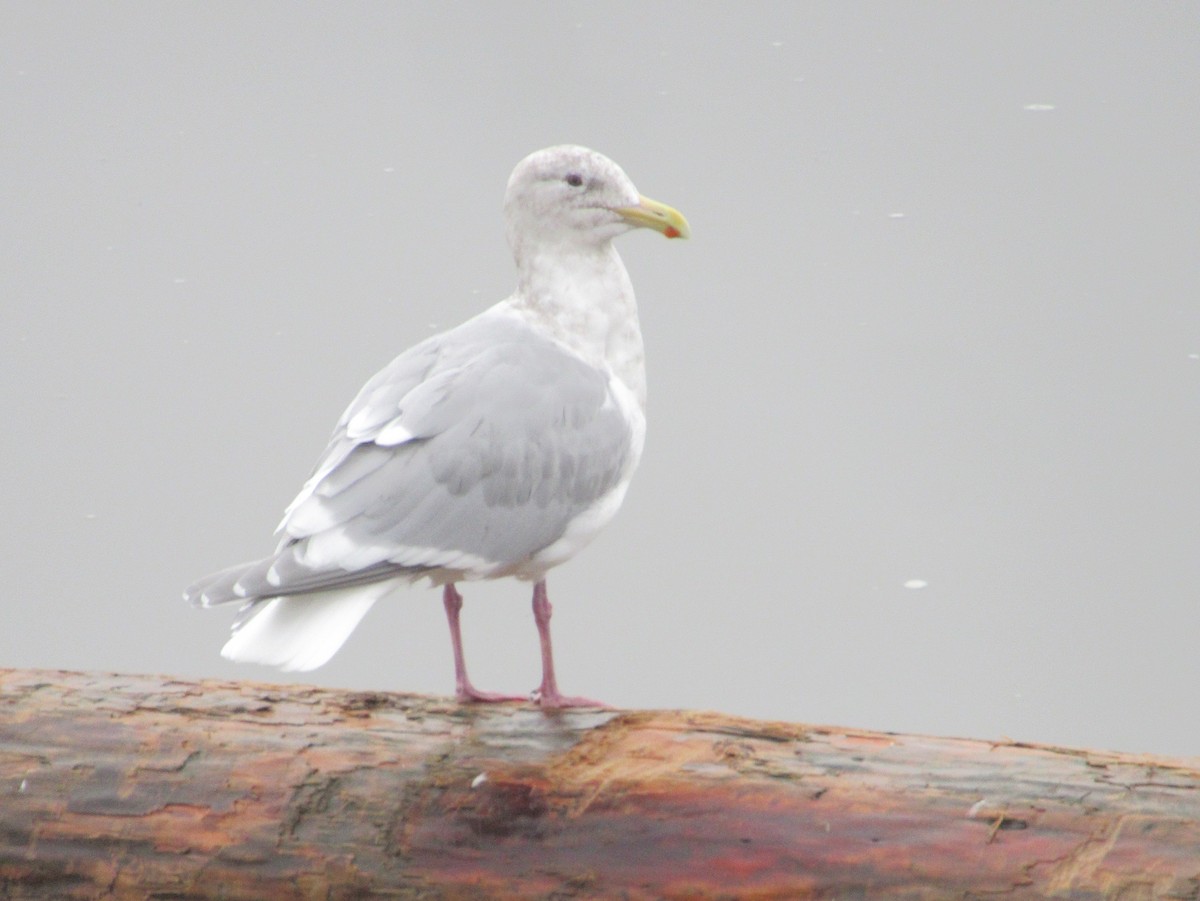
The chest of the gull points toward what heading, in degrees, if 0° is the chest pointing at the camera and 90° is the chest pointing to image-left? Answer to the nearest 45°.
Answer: approximately 270°
